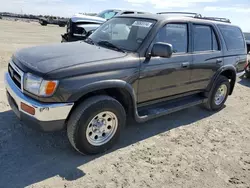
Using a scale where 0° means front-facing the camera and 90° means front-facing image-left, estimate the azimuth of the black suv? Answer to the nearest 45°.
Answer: approximately 45°
